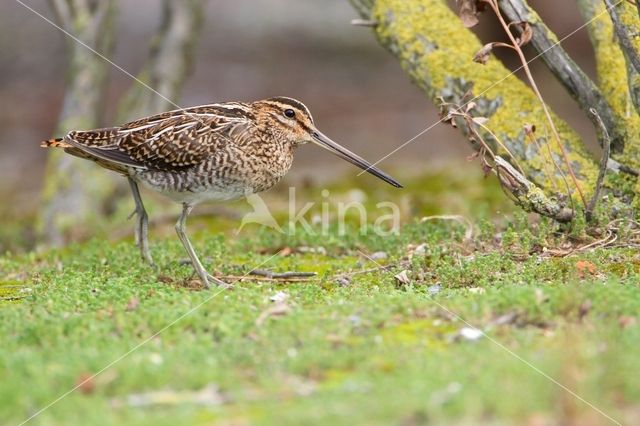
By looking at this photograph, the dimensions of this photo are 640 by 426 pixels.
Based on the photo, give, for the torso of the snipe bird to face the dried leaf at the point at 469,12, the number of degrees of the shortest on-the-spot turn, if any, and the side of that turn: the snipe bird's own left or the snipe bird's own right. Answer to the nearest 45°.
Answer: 0° — it already faces it

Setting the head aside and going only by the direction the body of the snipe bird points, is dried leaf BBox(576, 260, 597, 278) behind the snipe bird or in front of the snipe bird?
in front

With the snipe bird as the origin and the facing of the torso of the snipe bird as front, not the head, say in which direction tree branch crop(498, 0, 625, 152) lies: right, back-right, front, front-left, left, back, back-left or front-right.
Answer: front

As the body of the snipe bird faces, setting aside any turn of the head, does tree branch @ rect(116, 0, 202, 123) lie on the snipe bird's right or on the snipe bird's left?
on the snipe bird's left

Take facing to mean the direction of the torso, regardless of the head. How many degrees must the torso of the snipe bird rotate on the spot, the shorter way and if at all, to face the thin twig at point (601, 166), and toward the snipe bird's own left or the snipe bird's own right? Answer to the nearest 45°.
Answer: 0° — it already faces it

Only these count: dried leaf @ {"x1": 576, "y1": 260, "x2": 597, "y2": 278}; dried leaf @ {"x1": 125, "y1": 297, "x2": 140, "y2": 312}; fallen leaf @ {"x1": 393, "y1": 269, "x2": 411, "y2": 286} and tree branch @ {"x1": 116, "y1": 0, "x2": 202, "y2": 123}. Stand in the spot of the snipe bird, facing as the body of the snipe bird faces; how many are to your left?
1

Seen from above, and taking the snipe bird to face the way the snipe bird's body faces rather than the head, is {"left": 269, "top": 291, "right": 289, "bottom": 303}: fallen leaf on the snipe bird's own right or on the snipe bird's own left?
on the snipe bird's own right

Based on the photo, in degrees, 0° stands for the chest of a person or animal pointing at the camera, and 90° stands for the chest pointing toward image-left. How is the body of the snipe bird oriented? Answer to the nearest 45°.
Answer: approximately 270°
